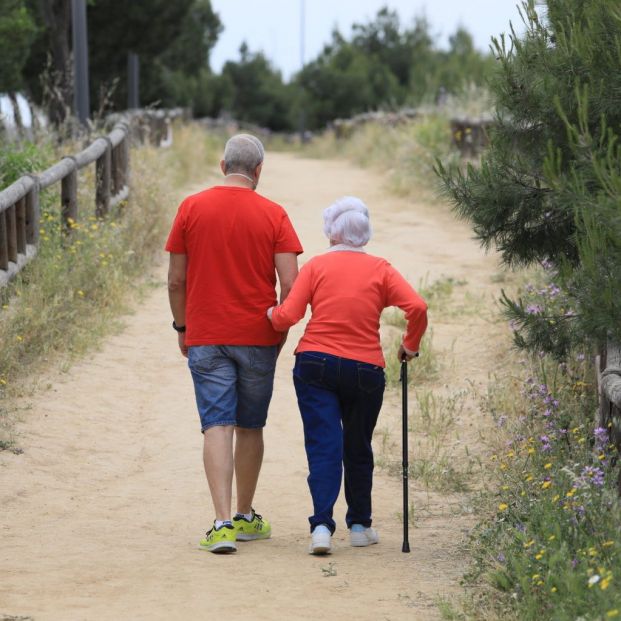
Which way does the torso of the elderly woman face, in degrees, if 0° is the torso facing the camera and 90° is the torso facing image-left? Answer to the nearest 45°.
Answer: approximately 180°

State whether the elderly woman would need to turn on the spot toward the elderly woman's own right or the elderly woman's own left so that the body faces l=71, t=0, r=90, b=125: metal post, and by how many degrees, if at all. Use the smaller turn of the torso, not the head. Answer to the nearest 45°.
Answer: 0° — they already face it

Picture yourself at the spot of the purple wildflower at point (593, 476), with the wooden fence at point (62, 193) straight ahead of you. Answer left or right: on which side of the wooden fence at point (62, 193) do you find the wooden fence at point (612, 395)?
right

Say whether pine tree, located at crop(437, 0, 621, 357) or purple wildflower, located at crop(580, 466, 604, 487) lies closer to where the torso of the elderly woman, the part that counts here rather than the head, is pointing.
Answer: the pine tree

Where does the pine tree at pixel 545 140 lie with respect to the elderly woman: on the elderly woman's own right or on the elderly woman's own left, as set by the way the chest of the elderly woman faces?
on the elderly woman's own right

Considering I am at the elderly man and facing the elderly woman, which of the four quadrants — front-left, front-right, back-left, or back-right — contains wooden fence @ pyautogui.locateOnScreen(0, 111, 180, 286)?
back-left

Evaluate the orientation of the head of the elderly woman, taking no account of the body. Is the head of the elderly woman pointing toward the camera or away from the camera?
away from the camera

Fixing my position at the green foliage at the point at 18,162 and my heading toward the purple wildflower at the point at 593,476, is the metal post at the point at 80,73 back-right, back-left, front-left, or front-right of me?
back-left

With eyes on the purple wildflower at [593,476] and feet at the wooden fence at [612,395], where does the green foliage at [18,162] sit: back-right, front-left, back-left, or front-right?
back-right

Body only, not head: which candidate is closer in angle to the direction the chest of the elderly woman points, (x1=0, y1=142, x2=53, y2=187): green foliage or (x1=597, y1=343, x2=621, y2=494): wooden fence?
the green foliage

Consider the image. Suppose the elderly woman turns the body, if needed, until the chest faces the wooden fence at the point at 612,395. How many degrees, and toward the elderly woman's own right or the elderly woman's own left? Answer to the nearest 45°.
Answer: approximately 90° to the elderly woman's own right
